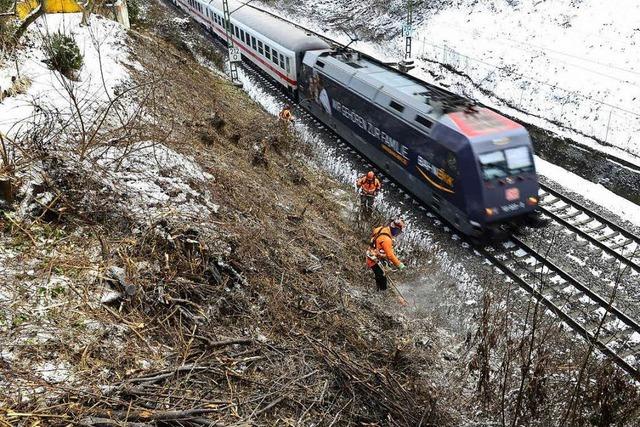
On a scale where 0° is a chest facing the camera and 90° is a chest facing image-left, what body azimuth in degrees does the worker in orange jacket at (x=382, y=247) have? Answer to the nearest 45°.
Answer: approximately 270°

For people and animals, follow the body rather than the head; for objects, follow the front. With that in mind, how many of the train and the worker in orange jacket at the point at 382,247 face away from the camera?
0

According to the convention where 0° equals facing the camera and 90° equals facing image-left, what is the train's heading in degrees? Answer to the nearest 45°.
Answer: approximately 315°

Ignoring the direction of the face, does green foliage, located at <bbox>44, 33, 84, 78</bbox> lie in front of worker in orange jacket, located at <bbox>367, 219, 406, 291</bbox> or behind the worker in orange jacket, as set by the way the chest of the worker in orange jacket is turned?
behind

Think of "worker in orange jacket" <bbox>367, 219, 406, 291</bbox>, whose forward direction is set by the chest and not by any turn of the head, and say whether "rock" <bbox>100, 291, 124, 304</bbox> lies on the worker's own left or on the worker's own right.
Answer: on the worker's own right

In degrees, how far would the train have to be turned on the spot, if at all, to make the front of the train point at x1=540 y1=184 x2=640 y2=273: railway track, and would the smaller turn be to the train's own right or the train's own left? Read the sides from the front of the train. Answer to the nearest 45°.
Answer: approximately 45° to the train's own left

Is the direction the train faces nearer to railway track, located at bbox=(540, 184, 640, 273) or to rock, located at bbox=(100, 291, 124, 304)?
the railway track

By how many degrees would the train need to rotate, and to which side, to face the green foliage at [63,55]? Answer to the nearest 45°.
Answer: approximately 135° to its right

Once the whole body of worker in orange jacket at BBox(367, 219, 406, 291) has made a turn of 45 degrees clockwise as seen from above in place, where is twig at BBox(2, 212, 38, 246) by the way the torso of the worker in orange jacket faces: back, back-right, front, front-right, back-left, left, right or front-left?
right

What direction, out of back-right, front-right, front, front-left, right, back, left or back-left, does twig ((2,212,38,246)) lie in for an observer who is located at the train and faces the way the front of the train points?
right

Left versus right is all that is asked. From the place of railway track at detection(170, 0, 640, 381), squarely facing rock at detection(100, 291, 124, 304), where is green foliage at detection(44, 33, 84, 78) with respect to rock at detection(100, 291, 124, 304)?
right
